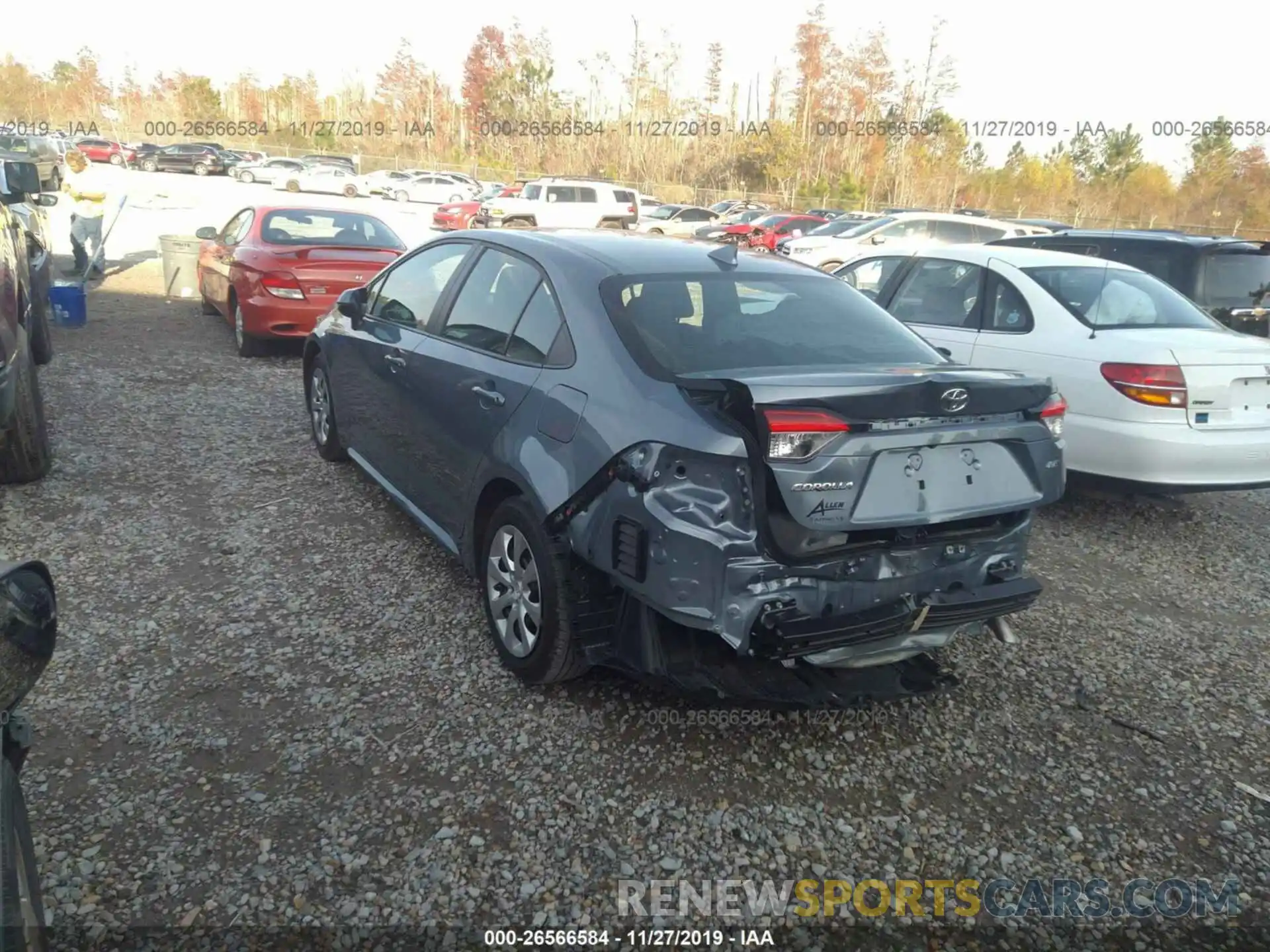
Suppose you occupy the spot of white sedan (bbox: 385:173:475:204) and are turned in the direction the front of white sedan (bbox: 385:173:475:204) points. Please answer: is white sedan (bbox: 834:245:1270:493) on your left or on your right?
on your left

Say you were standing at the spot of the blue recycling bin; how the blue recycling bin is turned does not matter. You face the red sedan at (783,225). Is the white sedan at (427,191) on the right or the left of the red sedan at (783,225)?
left

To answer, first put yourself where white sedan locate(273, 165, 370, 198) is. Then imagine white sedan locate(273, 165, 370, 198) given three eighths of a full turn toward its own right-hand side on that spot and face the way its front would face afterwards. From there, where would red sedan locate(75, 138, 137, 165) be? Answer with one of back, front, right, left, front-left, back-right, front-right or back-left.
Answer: left

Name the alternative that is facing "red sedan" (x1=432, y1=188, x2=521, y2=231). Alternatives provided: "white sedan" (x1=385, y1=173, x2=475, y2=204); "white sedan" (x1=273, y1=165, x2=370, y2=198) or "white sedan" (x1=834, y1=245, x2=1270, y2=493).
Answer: "white sedan" (x1=834, y1=245, x2=1270, y2=493)

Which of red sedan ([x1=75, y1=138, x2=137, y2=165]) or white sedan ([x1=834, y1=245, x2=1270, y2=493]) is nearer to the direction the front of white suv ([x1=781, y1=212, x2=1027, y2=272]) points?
the red sedan

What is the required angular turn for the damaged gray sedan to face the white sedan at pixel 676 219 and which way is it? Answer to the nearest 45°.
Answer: approximately 45° to its right

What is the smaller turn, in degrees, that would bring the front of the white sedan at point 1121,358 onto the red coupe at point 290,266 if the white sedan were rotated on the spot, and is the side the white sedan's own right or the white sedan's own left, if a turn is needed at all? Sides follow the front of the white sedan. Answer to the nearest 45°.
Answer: approximately 45° to the white sedan's own left

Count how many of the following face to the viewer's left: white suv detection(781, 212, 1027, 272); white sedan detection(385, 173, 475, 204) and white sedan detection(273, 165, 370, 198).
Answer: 3

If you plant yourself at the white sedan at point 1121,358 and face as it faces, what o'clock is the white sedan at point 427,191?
the white sedan at point 427,191 is roughly at 12 o'clock from the white sedan at point 1121,358.

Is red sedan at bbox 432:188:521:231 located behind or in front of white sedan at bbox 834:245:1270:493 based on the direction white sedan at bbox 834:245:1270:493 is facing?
in front

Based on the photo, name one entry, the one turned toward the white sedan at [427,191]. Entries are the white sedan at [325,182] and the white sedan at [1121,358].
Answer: the white sedan at [1121,358]

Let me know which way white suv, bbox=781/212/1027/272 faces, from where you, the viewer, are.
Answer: facing to the left of the viewer

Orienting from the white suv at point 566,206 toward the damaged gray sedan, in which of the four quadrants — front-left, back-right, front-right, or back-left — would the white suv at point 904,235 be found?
front-left

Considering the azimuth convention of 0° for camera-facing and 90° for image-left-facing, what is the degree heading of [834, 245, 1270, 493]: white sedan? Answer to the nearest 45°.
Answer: approximately 135°

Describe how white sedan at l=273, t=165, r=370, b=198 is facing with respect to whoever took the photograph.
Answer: facing to the left of the viewer

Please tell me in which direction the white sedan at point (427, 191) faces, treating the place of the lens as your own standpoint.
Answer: facing to the left of the viewer

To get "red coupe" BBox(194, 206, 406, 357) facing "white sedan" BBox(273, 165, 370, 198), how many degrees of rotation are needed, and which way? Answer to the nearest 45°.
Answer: approximately 45° to its right

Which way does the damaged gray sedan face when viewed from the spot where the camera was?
facing away from the viewer and to the left of the viewer
